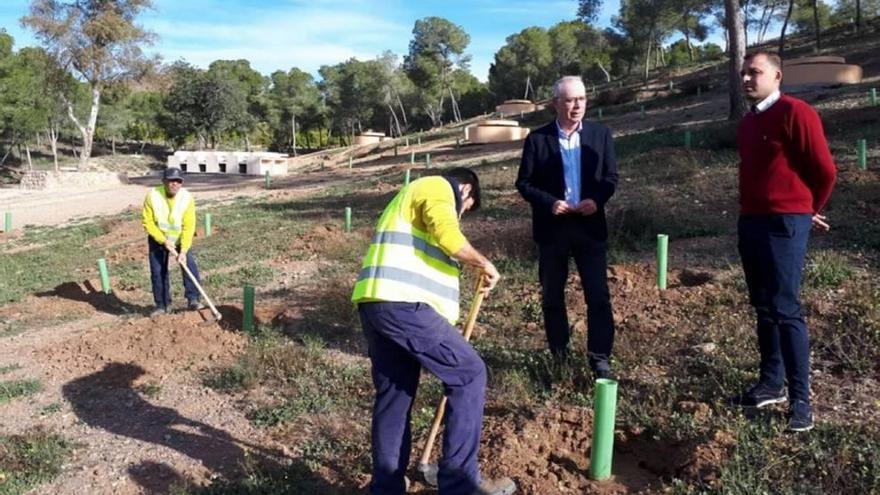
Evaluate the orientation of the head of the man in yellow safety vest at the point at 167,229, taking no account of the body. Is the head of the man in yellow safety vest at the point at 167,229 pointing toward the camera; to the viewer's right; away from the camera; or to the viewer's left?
toward the camera

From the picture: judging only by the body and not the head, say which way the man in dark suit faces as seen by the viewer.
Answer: toward the camera

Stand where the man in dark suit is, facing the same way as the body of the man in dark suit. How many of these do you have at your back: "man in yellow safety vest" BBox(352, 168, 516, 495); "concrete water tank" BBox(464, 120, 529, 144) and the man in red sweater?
1

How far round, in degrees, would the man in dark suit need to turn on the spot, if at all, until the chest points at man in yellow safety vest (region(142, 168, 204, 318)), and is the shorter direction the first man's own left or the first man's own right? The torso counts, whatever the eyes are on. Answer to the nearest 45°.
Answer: approximately 135° to the first man's own right

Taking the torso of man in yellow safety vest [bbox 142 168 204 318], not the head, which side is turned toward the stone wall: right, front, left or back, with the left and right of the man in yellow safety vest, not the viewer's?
back

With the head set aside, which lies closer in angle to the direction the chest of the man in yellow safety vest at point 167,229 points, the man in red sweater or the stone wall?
the man in red sweater

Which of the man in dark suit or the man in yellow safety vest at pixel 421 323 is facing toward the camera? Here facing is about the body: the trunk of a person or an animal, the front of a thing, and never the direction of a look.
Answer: the man in dark suit

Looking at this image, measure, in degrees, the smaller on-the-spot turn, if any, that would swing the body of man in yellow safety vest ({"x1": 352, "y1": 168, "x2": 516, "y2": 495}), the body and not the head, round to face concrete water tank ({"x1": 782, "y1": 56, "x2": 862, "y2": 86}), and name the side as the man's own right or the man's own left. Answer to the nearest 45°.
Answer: approximately 45° to the man's own left

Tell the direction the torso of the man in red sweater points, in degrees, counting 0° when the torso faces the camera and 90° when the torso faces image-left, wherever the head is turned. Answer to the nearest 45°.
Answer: approximately 45°

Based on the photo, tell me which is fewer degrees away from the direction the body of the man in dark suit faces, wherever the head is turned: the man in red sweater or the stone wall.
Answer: the man in red sweater

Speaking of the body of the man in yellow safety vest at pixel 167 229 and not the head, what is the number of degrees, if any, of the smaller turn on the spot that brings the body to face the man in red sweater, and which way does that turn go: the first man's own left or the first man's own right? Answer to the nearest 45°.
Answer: approximately 45° to the first man's own left

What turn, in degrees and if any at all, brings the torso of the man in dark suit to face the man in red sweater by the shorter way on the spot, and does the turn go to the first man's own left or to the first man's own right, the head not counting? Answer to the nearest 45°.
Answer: approximately 45° to the first man's own left

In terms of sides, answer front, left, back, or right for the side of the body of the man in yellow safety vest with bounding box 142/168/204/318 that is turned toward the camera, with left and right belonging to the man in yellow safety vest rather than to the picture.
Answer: front
